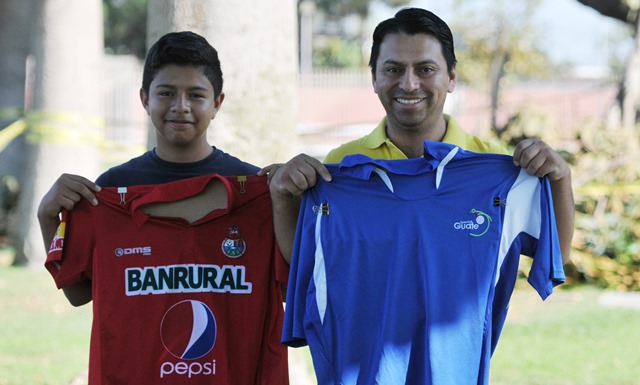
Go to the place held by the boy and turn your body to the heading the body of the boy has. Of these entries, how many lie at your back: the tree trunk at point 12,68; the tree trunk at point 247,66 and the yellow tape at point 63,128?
3

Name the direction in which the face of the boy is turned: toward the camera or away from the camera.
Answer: toward the camera

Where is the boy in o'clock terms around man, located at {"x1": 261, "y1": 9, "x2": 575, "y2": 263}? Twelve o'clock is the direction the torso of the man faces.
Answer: The boy is roughly at 3 o'clock from the man.

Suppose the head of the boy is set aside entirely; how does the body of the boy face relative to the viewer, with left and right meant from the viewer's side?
facing the viewer

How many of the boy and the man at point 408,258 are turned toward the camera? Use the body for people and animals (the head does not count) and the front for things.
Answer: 2

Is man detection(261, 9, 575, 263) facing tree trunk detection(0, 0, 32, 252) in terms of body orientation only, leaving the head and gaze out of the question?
no

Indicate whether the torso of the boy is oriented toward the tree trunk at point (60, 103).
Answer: no

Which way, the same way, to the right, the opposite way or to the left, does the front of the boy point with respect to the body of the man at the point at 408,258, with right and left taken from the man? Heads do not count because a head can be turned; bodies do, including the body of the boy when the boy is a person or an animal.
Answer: the same way

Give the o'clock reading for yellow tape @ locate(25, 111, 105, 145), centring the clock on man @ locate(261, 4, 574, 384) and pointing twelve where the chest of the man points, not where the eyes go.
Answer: The yellow tape is roughly at 5 o'clock from the man.

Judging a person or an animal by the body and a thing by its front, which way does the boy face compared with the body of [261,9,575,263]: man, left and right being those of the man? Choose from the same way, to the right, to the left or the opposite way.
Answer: the same way

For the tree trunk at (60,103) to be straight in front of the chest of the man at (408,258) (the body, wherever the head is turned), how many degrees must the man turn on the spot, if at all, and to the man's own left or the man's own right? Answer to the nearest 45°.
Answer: approximately 135° to the man's own right

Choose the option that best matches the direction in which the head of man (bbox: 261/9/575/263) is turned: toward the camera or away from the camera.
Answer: toward the camera

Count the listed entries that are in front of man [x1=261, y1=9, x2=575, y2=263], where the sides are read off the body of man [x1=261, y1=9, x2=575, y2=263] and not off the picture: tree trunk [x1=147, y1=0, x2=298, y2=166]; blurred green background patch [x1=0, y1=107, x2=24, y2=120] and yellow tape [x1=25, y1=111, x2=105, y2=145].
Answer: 0

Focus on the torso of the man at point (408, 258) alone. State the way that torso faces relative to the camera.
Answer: toward the camera

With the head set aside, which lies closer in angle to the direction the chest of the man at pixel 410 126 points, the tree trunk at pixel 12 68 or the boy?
the boy

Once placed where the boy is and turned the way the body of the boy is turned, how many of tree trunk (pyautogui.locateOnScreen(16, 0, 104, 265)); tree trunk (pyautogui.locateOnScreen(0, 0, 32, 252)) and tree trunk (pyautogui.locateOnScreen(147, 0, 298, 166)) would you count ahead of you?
0

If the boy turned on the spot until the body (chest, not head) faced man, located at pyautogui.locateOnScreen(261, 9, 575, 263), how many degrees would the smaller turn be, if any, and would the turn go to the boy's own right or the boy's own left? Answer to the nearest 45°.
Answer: approximately 90° to the boy's own left

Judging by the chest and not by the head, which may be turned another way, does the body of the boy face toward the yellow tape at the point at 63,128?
no
